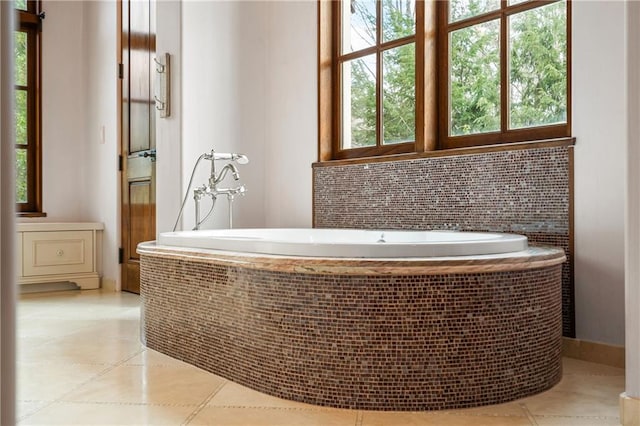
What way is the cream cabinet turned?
toward the camera

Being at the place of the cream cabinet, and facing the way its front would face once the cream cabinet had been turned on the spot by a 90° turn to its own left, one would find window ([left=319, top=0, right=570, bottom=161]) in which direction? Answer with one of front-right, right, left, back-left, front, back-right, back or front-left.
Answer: front-right
